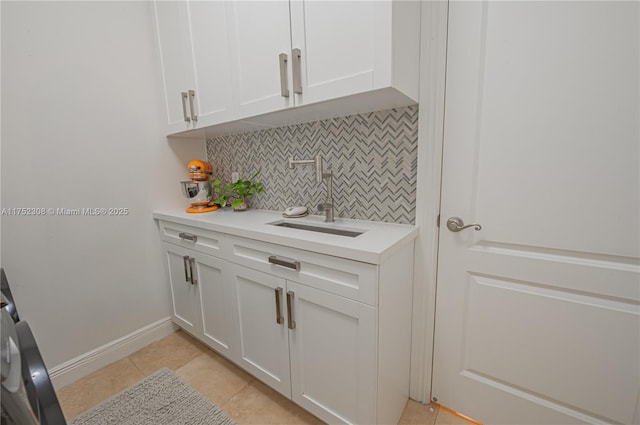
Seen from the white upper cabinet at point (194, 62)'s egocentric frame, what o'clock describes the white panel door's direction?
The white panel door is roughly at 9 o'clock from the white upper cabinet.

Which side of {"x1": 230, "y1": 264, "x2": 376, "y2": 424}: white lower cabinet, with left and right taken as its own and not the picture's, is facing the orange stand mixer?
right

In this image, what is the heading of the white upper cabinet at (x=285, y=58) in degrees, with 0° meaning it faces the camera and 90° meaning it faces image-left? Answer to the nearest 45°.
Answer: approximately 45°

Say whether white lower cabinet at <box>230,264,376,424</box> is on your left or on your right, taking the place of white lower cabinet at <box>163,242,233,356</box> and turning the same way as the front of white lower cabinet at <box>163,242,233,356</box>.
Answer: on your left

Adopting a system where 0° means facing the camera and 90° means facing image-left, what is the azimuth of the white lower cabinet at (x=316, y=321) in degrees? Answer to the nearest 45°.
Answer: approximately 45°

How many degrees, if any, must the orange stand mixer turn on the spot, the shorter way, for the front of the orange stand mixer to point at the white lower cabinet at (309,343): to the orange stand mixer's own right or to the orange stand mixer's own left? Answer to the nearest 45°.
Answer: approximately 45° to the orange stand mixer's own left

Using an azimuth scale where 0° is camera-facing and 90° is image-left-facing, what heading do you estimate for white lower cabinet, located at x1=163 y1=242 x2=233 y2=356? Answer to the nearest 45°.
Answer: approximately 45°

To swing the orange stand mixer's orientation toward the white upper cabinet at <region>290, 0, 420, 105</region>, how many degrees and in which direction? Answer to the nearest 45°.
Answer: approximately 90° to its left
